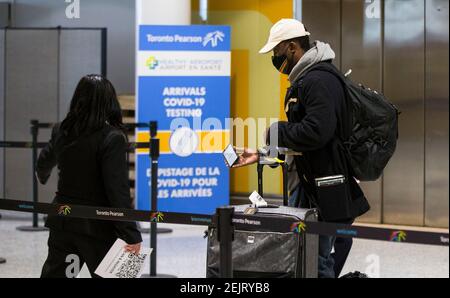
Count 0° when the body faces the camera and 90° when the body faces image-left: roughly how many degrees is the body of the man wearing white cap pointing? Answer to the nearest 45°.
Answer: approximately 90°

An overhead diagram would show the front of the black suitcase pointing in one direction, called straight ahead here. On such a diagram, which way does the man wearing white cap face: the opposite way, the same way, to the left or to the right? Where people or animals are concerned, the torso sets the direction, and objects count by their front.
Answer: to the right

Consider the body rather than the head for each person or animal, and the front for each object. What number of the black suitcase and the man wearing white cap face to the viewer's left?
1

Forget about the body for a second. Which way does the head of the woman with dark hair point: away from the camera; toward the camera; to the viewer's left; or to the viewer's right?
away from the camera

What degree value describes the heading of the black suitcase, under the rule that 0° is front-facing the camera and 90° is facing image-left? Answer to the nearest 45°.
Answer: approximately 0°

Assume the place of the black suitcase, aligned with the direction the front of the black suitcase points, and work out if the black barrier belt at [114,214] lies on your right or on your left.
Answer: on your right

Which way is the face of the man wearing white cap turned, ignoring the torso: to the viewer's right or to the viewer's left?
to the viewer's left

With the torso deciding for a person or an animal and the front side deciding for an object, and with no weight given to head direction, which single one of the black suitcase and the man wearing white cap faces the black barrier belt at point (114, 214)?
the man wearing white cap
